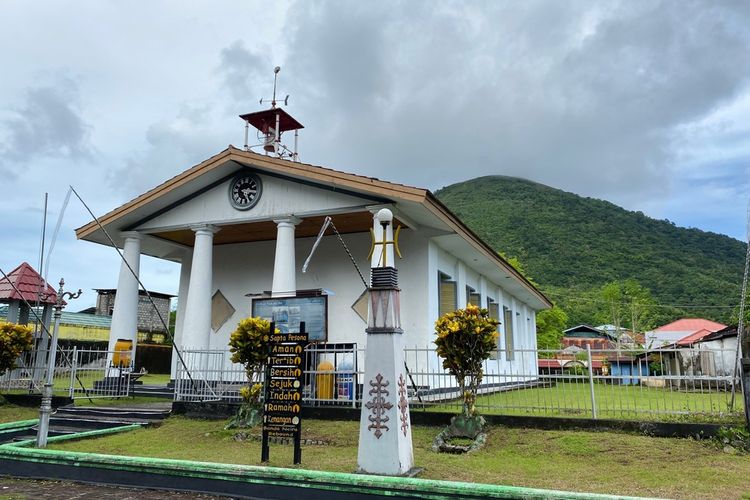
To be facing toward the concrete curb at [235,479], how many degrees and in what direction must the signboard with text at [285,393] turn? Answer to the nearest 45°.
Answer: approximately 45° to its right

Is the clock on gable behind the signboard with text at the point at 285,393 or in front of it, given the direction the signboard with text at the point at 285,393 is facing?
behind

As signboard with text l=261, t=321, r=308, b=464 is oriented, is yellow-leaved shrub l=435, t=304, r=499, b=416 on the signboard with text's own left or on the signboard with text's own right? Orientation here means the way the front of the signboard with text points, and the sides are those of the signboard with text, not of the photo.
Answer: on the signboard with text's own left

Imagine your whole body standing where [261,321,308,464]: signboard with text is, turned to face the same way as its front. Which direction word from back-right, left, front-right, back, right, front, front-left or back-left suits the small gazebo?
back-right

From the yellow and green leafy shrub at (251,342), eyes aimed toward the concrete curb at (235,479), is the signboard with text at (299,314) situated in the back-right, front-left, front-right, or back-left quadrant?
back-left

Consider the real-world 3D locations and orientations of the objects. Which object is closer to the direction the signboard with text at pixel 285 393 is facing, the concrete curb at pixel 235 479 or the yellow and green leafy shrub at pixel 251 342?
the concrete curb

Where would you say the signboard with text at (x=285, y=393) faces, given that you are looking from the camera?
facing the viewer

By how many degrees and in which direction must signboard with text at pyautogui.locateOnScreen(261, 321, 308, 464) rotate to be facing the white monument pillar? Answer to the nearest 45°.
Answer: approximately 45° to its left

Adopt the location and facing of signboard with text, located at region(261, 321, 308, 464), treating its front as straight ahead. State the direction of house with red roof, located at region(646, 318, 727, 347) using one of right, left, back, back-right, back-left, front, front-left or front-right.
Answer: back-left

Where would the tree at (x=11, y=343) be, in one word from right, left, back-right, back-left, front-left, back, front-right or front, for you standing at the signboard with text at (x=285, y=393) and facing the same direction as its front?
back-right

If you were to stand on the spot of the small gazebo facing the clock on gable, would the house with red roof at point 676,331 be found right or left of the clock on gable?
left

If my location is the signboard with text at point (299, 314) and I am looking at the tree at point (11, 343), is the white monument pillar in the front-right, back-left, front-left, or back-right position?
back-left

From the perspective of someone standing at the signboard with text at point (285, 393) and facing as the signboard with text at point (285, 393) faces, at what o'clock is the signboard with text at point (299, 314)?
the signboard with text at point (299, 314) is roughly at 6 o'clock from the signboard with text at point (285, 393).
